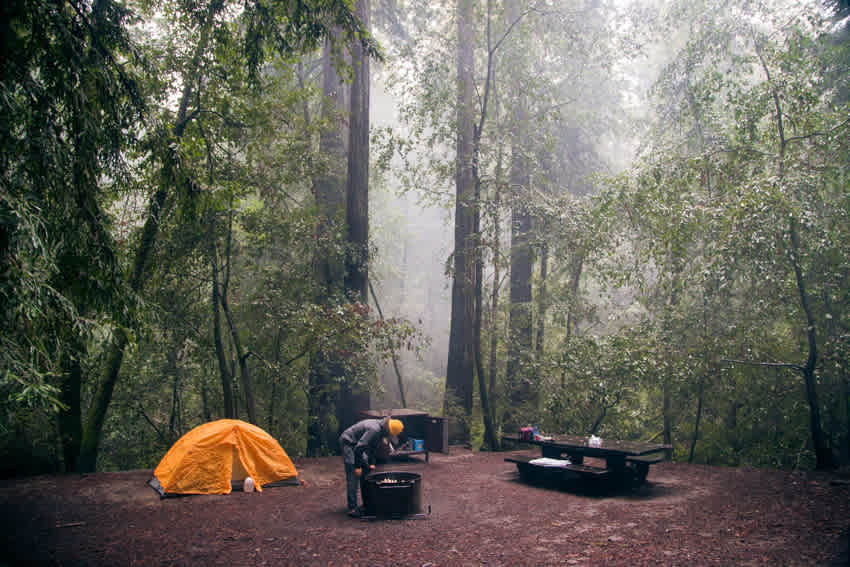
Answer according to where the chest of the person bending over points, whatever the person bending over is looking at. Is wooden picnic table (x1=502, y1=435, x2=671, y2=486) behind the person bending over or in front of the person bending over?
in front

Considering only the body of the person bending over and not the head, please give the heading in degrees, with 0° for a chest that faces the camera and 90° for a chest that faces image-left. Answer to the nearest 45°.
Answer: approximately 270°
